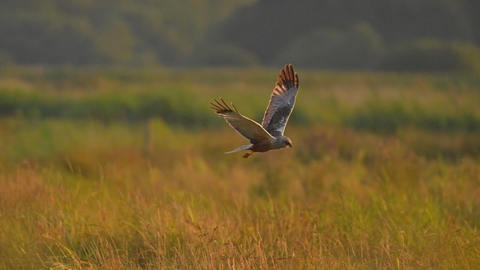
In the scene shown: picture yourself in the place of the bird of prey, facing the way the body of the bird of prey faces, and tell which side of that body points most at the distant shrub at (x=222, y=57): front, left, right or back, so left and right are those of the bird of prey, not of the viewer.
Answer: left

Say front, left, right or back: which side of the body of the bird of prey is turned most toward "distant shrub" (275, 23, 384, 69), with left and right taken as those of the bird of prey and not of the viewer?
left

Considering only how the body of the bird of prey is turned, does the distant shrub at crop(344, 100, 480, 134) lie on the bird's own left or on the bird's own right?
on the bird's own left

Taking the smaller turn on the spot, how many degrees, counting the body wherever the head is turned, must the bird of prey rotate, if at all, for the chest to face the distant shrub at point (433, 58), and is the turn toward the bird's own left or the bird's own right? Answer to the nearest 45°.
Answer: approximately 90° to the bird's own left

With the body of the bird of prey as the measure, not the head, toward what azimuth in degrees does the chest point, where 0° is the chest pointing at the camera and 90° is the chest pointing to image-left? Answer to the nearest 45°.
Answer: approximately 270°

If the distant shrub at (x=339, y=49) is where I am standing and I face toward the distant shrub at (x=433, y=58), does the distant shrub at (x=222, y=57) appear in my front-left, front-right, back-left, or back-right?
back-right
